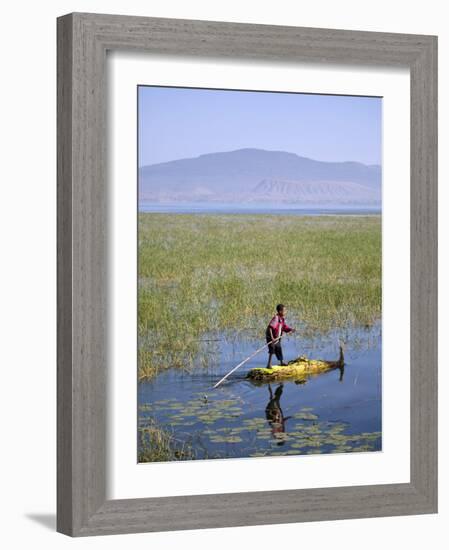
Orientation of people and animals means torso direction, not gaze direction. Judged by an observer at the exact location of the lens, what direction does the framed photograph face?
facing the viewer and to the right of the viewer
